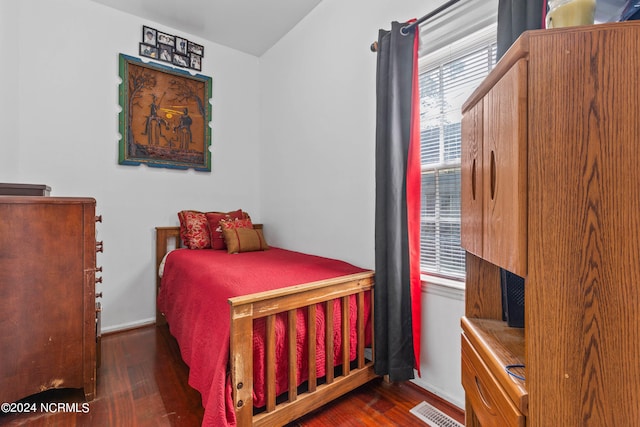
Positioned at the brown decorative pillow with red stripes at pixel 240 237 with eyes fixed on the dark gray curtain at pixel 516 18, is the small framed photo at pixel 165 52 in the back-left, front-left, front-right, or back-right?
back-right

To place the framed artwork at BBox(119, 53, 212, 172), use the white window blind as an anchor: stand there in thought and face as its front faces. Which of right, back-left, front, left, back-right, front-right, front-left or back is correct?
front-right

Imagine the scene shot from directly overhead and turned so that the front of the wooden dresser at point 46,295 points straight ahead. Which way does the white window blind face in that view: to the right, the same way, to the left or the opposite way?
the opposite way

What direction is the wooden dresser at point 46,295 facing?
to the viewer's right

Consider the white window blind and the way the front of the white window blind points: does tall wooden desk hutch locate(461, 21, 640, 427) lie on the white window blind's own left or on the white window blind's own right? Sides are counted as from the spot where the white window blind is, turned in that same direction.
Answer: on the white window blind's own left

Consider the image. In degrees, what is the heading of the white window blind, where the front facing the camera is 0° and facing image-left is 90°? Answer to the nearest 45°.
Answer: approximately 45°

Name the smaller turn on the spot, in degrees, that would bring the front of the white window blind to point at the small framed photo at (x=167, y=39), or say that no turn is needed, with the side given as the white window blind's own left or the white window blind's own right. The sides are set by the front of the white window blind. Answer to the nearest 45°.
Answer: approximately 45° to the white window blind's own right

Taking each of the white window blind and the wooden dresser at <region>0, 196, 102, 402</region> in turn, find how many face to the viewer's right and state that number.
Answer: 1
